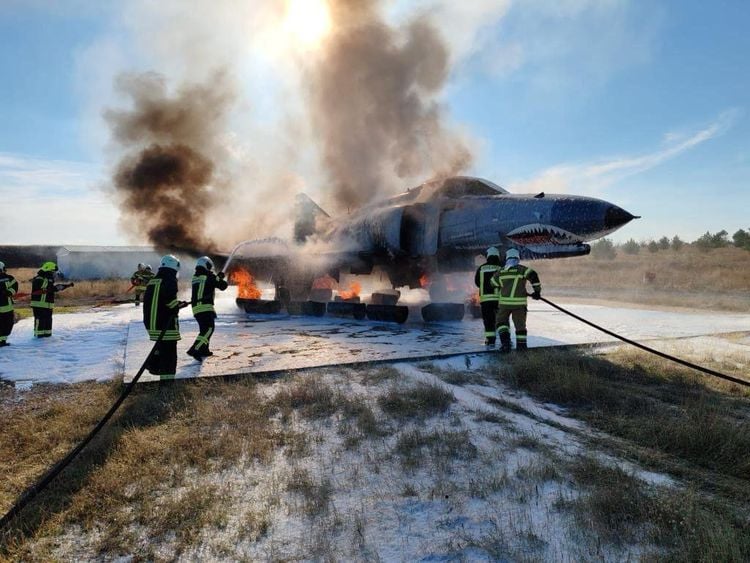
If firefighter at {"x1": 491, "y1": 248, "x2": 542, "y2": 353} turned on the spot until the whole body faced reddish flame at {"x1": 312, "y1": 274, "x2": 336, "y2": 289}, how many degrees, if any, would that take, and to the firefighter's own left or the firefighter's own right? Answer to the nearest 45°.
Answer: approximately 45° to the firefighter's own left

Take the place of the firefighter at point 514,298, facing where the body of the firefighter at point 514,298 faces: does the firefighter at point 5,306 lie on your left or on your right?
on your left

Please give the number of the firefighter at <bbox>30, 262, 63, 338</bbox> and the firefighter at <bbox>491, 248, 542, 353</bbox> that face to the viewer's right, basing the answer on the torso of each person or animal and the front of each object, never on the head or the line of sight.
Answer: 1

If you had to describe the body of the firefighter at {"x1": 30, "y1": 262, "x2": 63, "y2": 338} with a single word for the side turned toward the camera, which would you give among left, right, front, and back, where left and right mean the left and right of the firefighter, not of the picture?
right

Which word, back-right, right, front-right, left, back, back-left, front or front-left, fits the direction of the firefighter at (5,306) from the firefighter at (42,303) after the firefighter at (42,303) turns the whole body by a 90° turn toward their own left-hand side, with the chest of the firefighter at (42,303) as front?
back-left

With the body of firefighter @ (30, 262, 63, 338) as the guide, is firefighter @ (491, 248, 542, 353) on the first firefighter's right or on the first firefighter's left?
on the first firefighter's right

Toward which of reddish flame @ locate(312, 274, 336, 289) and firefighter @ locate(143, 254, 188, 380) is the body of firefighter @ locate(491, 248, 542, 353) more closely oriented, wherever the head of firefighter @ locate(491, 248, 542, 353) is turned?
the reddish flame
